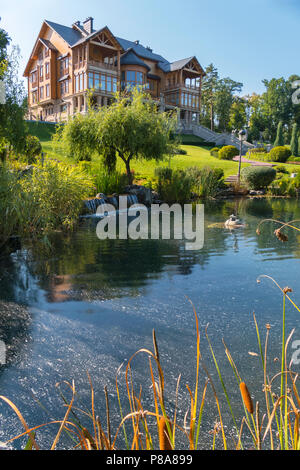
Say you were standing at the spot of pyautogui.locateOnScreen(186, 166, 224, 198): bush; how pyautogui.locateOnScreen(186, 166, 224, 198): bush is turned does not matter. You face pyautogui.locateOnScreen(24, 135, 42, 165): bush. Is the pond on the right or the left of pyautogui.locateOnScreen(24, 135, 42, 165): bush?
left

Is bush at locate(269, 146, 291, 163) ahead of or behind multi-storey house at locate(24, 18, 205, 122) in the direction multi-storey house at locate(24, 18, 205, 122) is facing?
ahead

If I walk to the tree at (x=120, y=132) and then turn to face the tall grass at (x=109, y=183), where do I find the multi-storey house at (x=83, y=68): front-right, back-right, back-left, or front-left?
back-right

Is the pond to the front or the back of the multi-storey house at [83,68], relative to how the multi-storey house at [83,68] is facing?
to the front

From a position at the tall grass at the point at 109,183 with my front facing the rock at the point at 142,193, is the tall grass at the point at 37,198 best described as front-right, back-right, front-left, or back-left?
back-right

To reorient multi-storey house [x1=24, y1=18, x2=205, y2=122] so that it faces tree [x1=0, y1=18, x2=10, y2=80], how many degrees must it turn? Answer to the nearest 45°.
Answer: approximately 45° to its right

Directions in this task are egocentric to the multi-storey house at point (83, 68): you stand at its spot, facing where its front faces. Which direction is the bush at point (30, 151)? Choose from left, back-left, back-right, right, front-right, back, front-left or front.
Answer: front-right

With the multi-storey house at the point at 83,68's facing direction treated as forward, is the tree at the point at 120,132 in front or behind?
in front
